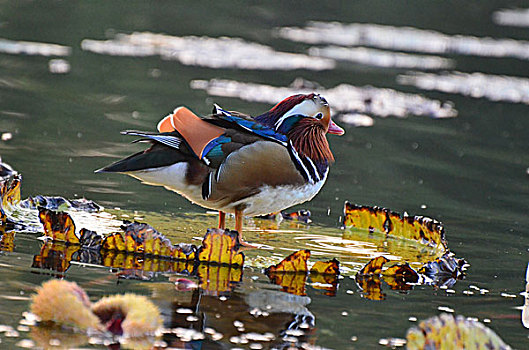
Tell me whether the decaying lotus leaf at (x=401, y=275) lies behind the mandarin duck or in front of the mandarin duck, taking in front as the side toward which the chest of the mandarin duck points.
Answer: in front

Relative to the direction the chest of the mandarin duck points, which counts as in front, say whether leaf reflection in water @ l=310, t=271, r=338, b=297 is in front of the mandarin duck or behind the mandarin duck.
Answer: in front

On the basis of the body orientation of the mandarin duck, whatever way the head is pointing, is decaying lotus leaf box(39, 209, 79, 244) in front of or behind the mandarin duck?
behind

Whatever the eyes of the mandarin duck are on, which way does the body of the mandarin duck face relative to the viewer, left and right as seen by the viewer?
facing to the right of the viewer

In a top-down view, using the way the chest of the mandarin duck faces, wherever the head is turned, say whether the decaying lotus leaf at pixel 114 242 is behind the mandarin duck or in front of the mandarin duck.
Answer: behind

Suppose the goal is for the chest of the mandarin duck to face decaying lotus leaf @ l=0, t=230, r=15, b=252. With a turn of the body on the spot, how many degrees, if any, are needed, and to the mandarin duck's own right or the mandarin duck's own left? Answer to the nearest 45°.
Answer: approximately 180°

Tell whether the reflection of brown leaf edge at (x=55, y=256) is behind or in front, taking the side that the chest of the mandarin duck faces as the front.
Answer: behind

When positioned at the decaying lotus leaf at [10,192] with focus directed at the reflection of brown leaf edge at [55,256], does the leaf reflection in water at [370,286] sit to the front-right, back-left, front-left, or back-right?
front-left

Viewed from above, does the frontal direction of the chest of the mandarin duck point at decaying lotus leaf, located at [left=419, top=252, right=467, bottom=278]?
yes
